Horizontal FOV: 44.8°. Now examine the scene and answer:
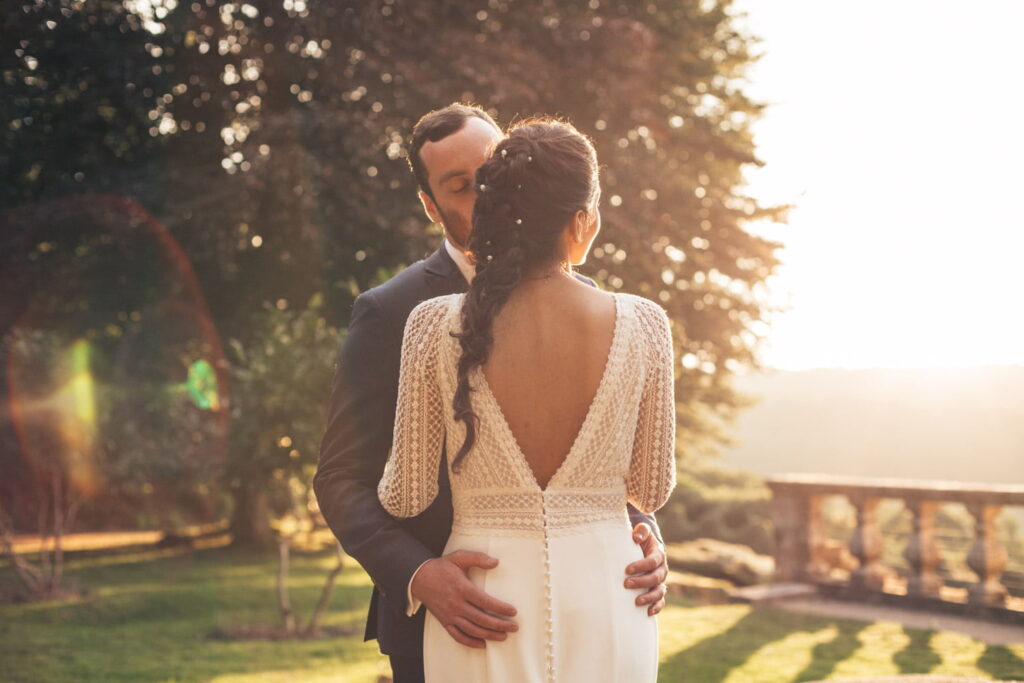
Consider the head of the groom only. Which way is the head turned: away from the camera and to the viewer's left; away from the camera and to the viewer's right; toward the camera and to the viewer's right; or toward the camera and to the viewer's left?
toward the camera and to the viewer's right

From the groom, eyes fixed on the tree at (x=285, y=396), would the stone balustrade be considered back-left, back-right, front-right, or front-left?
front-right

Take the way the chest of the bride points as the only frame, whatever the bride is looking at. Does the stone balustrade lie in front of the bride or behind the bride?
in front

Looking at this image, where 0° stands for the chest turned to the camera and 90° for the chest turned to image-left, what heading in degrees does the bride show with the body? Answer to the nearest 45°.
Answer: approximately 180°

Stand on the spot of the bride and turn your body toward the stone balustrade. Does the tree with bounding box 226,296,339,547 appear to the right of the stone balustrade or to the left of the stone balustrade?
left

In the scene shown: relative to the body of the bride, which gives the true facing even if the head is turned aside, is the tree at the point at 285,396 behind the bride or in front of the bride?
in front
